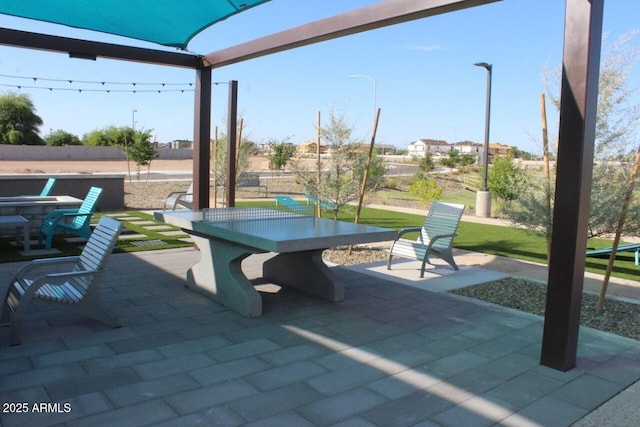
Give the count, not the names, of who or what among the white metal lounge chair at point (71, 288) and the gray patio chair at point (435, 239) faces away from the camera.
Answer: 0

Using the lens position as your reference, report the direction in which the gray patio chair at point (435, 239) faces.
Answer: facing the viewer and to the left of the viewer

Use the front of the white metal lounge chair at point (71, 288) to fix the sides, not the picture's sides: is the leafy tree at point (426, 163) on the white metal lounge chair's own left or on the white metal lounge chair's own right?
on the white metal lounge chair's own right

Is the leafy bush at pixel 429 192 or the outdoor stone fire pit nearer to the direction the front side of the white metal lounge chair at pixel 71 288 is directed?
the outdoor stone fire pit

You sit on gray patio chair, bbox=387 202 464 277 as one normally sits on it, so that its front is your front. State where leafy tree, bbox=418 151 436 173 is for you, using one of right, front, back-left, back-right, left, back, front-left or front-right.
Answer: back-right

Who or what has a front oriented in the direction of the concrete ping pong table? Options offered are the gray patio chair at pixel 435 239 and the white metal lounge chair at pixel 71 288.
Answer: the gray patio chair

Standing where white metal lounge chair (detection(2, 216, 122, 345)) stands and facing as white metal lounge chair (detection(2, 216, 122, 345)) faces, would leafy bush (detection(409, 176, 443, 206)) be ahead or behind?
behind

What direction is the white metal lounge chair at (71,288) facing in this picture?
to the viewer's left

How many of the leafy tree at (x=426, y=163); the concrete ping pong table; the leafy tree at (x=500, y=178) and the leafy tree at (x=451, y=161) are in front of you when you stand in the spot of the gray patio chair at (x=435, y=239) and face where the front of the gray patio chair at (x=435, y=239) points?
1

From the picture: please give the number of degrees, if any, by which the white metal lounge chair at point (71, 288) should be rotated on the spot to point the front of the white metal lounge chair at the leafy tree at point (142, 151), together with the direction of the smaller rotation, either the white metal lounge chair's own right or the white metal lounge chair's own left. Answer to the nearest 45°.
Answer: approximately 90° to the white metal lounge chair's own right

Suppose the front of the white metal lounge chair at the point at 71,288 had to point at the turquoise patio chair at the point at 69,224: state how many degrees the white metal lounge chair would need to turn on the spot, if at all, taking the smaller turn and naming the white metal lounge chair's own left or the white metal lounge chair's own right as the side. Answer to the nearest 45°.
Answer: approximately 90° to the white metal lounge chair's own right

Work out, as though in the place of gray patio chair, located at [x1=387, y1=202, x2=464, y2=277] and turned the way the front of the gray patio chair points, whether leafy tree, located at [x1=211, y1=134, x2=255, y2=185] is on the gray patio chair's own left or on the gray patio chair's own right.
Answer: on the gray patio chair's own right

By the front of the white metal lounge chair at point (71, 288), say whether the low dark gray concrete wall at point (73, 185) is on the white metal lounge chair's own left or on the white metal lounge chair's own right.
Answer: on the white metal lounge chair's own right

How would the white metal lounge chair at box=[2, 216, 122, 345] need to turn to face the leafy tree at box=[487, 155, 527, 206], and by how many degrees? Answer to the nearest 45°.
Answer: approximately 135° to its right
